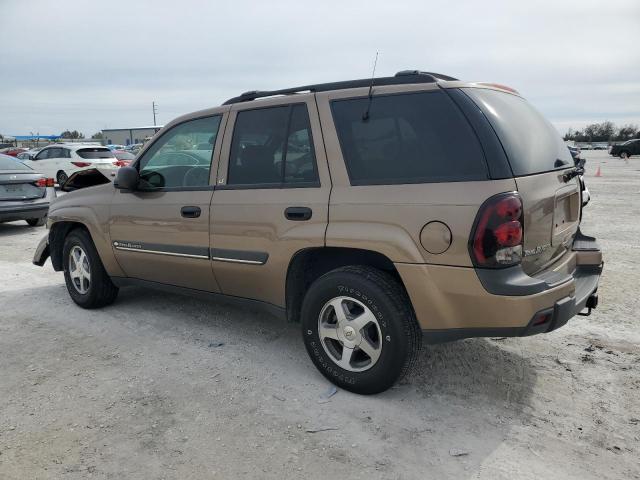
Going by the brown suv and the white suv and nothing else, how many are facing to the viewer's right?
0

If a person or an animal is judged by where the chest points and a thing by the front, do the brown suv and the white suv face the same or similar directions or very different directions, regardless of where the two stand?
same or similar directions

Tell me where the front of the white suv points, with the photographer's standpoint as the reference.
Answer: facing away from the viewer and to the left of the viewer

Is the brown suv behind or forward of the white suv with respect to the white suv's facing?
behind

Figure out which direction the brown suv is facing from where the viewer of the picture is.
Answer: facing away from the viewer and to the left of the viewer

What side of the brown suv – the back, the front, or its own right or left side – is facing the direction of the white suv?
front
